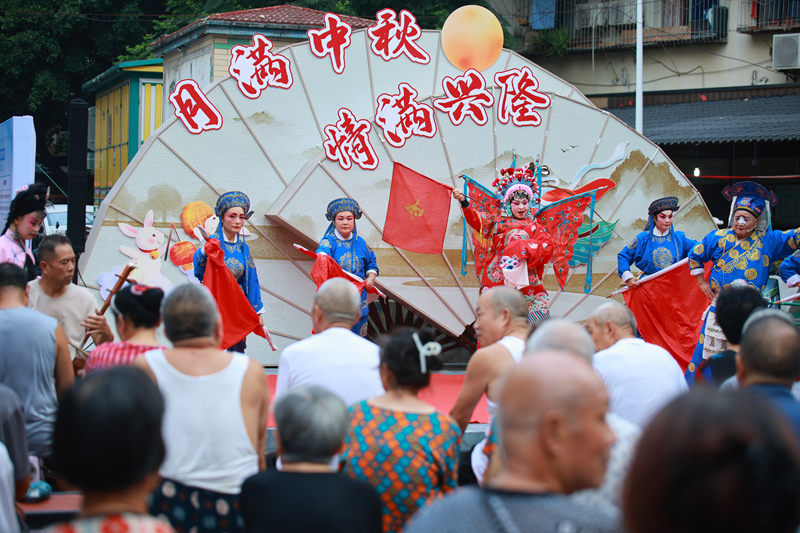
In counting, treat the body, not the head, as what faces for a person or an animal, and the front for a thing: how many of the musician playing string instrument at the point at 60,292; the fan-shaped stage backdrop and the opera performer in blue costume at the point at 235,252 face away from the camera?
0

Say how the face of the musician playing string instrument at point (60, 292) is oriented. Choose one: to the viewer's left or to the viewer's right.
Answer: to the viewer's right

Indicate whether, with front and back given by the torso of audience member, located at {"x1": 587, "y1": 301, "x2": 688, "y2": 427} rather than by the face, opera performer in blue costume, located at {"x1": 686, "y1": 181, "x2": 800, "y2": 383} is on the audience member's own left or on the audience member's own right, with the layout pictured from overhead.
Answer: on the audience member's own right

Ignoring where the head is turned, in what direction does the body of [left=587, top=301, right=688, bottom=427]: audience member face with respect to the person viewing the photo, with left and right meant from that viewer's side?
facing away from the viewer and to the left of the viewer

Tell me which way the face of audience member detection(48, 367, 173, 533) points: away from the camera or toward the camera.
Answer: away from the camera

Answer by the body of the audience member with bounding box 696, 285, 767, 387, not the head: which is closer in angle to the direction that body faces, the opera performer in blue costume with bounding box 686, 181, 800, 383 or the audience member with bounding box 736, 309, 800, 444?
the opera performer in blue costume

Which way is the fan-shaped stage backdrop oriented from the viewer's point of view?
toward the camera

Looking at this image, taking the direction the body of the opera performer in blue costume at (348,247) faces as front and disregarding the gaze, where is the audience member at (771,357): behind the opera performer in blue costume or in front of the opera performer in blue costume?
in front

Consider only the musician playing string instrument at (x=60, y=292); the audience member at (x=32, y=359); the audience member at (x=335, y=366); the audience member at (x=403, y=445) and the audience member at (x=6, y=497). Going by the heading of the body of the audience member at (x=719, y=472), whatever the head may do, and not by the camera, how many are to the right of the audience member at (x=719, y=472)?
0

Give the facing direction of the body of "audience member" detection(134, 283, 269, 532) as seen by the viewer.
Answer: away from the camera

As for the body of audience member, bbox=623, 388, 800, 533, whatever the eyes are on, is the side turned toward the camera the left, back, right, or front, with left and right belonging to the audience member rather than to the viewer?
back

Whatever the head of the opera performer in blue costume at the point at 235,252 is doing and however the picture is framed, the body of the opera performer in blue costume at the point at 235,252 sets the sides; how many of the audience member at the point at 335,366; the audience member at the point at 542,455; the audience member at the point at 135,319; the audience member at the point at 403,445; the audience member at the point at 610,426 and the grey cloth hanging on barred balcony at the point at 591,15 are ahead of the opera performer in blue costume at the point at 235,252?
5

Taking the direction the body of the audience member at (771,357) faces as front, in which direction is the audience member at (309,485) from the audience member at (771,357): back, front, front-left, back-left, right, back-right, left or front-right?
back-left

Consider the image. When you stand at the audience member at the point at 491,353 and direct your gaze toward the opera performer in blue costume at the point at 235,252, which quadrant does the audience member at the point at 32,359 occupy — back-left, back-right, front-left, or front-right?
front-left

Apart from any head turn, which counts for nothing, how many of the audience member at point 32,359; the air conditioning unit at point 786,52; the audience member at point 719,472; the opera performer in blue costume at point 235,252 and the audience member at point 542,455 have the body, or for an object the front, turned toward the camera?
2

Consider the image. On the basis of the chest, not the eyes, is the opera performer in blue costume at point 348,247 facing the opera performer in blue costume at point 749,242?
no

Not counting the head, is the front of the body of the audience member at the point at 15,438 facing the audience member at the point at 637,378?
no

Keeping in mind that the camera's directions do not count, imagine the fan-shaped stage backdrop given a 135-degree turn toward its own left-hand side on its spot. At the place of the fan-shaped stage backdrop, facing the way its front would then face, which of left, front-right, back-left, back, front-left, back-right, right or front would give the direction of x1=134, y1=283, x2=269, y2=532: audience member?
back-right

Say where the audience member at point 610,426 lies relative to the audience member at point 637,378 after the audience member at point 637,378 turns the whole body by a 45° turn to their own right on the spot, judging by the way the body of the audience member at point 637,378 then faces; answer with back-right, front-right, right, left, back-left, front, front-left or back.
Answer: back

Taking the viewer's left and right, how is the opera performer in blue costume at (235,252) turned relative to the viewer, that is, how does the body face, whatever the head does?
facing the viewer

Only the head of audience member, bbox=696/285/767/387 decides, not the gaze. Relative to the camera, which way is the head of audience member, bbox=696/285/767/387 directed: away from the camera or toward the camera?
away from the camera

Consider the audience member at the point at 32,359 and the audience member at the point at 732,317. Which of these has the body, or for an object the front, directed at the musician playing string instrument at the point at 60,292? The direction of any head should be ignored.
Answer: the audience member at the point at 32,359
